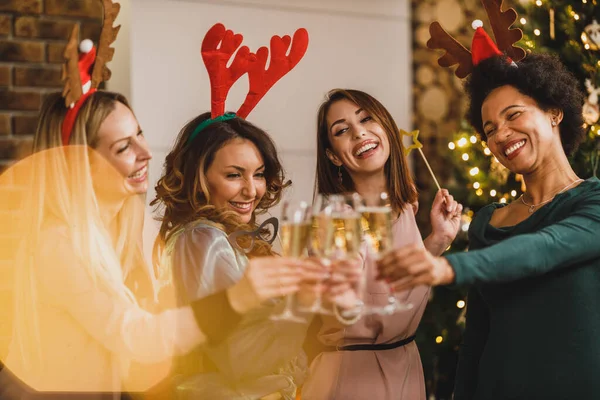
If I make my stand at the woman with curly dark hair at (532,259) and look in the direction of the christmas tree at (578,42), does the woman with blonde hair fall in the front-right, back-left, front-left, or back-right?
back-left

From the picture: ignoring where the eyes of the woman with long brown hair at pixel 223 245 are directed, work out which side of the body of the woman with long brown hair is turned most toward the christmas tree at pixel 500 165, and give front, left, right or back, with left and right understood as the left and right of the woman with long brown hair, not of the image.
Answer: left

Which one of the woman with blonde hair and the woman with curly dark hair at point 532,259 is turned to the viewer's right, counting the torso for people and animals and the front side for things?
the woman with blonde hair

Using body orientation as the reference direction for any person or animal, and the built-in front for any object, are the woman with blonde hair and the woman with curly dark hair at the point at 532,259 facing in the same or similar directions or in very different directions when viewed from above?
very different directions

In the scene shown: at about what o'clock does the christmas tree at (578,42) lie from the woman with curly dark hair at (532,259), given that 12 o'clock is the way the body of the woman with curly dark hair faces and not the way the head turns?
The christmas tree is roughly at 5 o'clock from the woman with curly dark hair.

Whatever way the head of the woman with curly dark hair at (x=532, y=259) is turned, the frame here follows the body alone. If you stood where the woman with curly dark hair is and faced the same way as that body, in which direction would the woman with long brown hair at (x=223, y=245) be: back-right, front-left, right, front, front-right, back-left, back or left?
front-right

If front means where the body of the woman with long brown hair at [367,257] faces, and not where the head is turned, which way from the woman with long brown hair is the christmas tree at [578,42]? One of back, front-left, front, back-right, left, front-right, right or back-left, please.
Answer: back-left

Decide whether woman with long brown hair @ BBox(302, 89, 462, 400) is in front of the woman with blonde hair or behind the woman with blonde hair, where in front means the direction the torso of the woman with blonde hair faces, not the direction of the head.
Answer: in front

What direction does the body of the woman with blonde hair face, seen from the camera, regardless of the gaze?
to the viewer's right

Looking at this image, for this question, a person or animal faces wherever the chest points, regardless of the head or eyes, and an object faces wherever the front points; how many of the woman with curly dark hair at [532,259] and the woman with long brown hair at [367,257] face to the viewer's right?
0

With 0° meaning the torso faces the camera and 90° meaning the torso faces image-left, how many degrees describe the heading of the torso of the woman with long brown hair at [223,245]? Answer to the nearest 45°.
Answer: approximately 315°

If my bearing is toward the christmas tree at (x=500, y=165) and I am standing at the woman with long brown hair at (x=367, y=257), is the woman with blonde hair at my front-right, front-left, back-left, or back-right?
back-left
